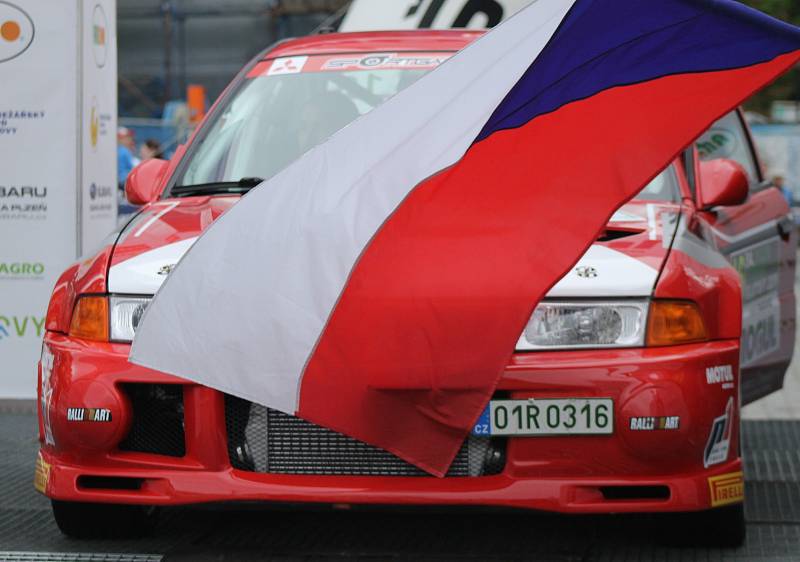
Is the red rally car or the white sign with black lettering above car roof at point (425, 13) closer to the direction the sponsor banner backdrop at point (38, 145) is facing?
the red rally car

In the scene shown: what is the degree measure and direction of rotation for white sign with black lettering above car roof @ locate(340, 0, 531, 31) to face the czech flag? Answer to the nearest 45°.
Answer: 0° — it already faces it

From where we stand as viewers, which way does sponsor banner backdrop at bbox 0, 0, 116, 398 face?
facing the viewer

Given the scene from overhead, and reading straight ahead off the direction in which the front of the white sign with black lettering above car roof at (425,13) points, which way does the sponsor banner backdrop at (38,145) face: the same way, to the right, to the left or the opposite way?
the same way

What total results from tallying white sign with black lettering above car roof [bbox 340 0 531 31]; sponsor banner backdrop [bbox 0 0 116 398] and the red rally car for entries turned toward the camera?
3

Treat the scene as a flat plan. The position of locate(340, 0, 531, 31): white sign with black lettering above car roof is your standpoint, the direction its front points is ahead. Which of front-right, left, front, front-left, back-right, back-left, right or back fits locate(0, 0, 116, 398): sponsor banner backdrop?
front-right

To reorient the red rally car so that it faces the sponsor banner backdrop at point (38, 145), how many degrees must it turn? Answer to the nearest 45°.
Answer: approximately 135° to its right

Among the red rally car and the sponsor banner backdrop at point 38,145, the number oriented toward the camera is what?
2

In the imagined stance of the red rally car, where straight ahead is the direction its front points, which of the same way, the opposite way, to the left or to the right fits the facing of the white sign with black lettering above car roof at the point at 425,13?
the same way

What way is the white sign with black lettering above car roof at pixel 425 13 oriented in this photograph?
toward the camera

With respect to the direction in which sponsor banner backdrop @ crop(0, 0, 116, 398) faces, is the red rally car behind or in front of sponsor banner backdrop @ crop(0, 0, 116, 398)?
in front

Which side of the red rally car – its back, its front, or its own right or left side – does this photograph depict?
front

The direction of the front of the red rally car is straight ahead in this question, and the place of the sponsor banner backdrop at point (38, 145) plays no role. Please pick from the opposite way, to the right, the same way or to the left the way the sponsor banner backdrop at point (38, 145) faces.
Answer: the same way

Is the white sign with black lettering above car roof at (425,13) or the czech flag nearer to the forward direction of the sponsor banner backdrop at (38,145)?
the czech flag
